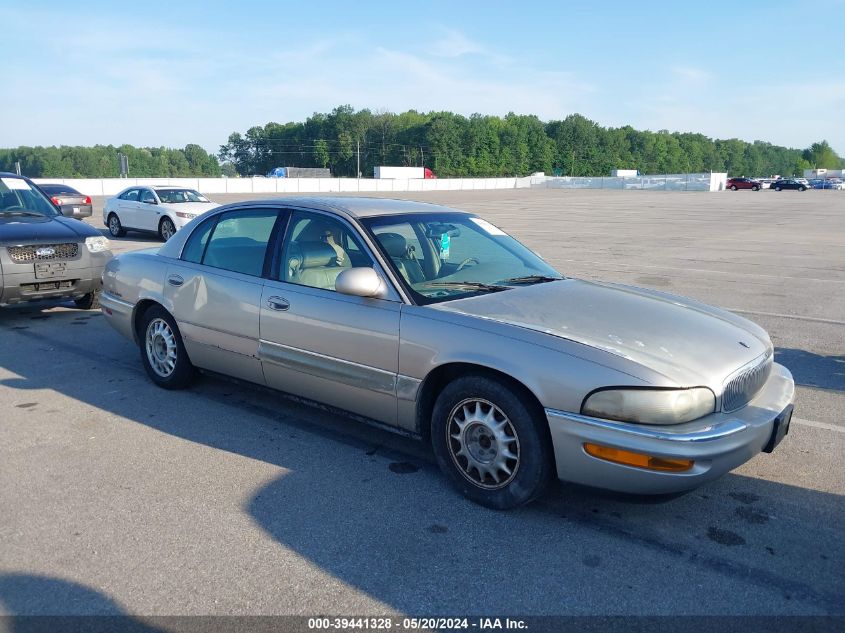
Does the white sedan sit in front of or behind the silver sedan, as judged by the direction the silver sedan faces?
behind

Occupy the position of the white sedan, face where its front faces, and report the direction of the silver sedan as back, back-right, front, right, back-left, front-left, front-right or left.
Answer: front-right

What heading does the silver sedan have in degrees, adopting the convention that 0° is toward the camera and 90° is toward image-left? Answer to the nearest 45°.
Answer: approximately 315°

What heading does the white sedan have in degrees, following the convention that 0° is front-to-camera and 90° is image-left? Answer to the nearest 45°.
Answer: approximately 315°
